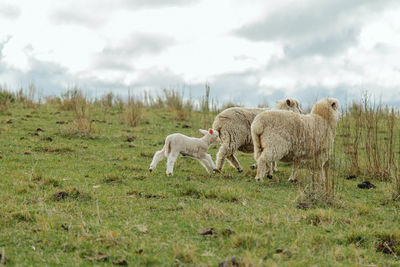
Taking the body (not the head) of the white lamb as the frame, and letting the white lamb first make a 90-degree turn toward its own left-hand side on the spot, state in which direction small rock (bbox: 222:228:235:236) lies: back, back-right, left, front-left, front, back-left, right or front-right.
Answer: back

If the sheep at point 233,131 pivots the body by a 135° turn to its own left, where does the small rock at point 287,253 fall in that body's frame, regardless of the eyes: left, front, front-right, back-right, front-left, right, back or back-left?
back-left

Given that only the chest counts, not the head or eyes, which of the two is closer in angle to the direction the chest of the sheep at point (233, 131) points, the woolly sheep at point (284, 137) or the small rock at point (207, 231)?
the woolly sheep

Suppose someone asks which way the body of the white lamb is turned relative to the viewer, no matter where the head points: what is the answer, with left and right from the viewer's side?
facing to the right of the viewer

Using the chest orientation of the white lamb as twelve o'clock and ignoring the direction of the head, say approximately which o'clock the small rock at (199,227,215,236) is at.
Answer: The small rock is roughly at 3 o'clock from the white lamb.

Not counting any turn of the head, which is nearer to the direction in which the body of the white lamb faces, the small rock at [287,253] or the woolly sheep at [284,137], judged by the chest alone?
the woolly sheep

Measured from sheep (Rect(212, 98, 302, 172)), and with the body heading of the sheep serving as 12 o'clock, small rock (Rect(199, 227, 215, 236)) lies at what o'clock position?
The small rock is roughly at 3 o'clock from the sheep.

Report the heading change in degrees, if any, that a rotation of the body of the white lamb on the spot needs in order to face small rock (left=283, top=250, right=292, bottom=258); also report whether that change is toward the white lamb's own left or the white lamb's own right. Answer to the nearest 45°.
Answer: approximately 90° to the white lamb's own right

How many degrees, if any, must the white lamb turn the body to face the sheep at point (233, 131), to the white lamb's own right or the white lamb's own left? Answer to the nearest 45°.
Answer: approximately 45° to the white lamb's own left

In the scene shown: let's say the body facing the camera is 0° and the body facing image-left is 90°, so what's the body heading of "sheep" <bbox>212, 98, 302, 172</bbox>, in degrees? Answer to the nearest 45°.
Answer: approximately 270°

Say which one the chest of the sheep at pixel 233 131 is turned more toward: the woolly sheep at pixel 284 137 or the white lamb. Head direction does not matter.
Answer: the woolly sheep

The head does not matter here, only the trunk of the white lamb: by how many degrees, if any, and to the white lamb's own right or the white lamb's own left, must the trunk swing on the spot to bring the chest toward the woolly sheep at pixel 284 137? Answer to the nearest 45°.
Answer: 0° — it already faces it

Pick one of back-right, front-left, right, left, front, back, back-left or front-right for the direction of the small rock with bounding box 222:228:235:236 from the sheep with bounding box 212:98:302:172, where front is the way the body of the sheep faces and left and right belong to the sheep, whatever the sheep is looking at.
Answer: right
